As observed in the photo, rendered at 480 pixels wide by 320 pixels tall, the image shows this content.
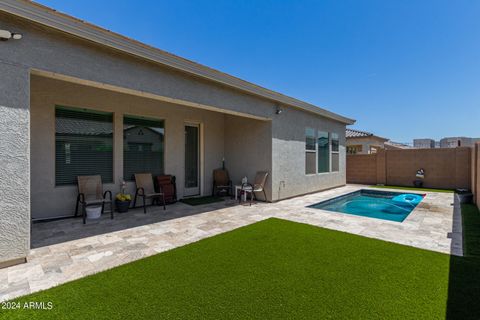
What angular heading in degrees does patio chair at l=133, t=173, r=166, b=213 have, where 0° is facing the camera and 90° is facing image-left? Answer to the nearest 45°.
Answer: approximately 315°

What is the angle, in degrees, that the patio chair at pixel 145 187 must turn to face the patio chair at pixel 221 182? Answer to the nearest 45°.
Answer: approximately 90° to its left

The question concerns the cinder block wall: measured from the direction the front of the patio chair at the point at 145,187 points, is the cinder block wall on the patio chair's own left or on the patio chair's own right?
on the patio chair's own left

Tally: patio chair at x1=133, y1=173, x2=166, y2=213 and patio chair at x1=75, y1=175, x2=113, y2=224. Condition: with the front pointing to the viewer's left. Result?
0

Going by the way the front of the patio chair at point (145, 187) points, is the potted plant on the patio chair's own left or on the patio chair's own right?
on the patio chair's own right

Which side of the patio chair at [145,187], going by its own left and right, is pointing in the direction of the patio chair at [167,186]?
left

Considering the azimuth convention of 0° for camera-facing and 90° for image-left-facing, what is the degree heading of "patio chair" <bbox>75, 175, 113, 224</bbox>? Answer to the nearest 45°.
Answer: approximately 315°

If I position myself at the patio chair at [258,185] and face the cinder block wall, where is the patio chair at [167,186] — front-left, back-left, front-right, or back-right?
back-left

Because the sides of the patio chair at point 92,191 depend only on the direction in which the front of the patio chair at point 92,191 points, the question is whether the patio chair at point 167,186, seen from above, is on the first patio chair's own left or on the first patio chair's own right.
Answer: on the first patio chair's own left

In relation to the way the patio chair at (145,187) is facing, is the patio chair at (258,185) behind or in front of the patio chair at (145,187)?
in front
